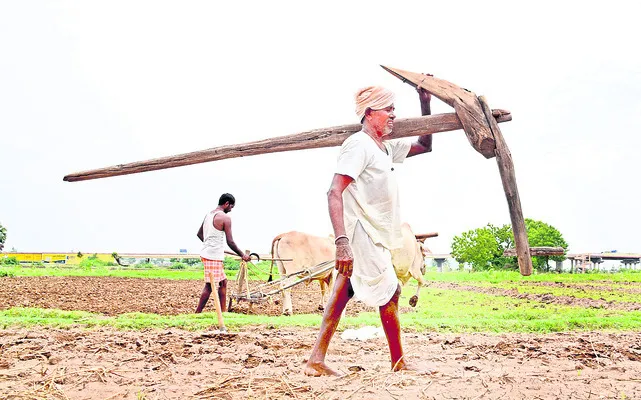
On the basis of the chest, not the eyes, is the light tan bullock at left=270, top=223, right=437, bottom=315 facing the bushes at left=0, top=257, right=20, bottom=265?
no

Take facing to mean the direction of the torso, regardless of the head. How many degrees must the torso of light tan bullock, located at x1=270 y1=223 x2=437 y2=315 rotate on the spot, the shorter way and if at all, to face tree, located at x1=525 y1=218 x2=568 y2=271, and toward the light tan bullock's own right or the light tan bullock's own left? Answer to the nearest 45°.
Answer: approximately 45° to the light tan bullock's own left

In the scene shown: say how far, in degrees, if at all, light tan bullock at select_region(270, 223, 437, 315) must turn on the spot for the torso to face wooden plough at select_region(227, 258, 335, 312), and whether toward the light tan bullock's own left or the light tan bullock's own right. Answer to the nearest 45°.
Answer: approximately 135° to the light tan bullock's own right

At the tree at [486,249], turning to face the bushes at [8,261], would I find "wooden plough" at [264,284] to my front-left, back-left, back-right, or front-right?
front-left

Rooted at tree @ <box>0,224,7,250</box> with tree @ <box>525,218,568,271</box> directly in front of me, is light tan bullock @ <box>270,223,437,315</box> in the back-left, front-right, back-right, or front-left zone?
front-right

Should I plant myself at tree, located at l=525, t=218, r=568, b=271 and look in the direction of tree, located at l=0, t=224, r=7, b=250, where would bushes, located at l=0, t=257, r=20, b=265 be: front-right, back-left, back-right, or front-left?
front-left

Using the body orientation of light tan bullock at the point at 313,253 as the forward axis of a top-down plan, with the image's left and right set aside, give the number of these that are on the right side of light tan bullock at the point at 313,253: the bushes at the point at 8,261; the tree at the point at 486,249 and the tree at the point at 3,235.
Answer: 0

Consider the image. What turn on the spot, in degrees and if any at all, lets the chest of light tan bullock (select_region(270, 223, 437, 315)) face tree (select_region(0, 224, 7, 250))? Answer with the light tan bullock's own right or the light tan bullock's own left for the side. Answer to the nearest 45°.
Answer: approximately 135° to the light tan bullock's own left

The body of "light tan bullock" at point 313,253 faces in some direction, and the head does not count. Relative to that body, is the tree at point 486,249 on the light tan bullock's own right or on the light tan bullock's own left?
on the light tan bullock's own left

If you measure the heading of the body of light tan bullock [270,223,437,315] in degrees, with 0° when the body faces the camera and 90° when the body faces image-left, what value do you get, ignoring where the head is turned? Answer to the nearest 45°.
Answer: approximately 270°

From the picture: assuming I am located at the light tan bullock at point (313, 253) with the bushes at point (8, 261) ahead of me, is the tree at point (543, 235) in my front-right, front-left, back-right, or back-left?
front-right

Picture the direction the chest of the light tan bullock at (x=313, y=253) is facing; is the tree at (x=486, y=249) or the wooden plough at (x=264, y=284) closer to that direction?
the tree

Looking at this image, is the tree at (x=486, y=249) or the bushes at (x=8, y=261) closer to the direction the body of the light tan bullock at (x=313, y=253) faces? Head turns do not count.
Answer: the tree

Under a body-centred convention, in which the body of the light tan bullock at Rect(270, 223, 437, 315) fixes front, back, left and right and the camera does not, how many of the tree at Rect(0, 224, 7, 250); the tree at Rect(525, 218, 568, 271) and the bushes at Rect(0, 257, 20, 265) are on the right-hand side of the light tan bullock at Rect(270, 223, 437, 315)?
0

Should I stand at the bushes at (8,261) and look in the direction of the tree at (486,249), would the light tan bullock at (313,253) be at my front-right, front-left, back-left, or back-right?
front-right
